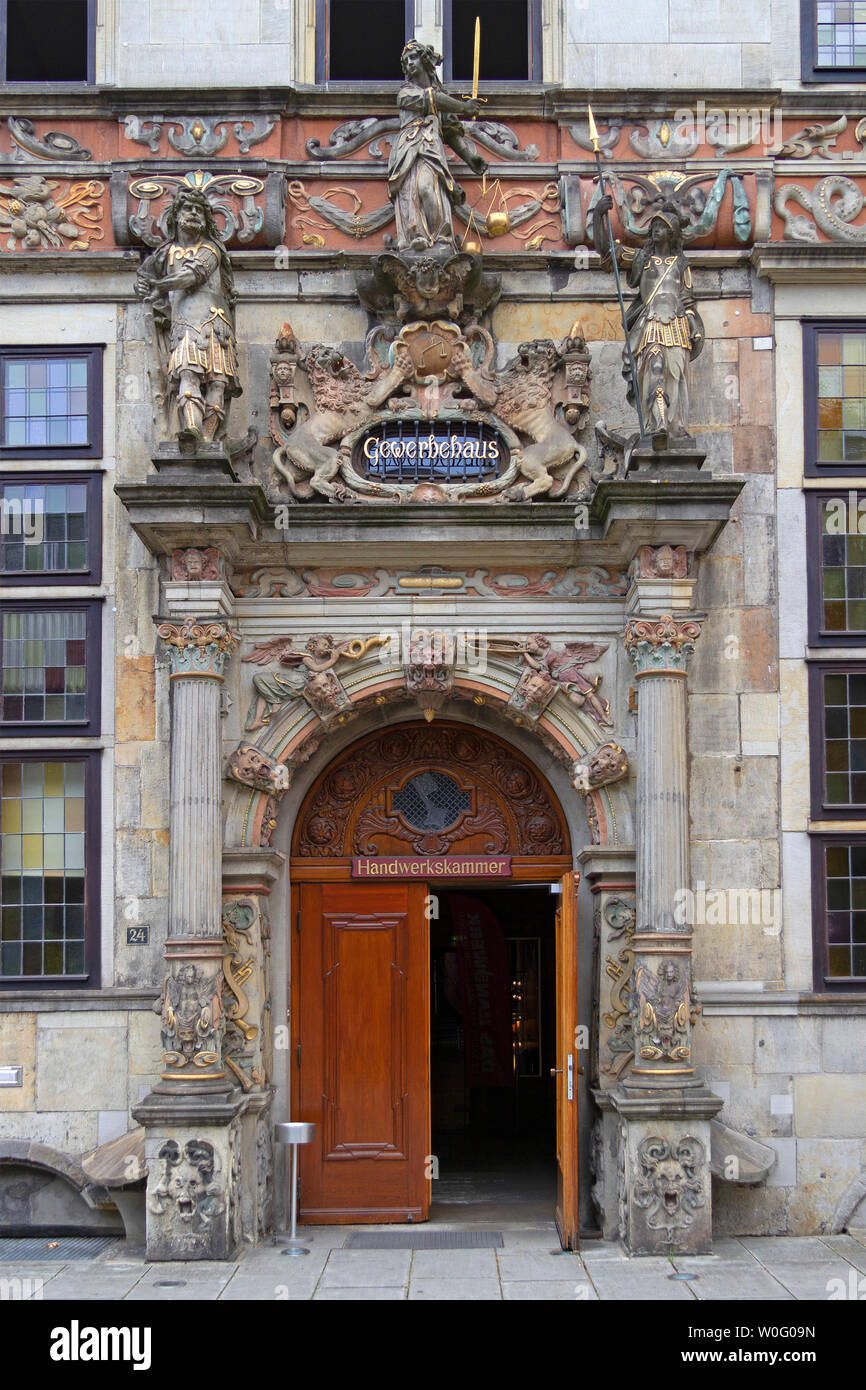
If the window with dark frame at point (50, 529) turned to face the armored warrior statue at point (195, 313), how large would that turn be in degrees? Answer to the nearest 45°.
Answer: approximately 45° to its left

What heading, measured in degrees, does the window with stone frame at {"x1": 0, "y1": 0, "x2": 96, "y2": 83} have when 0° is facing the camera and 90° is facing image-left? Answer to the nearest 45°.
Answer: approximately 0°

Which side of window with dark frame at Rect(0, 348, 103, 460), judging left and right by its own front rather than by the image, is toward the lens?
front

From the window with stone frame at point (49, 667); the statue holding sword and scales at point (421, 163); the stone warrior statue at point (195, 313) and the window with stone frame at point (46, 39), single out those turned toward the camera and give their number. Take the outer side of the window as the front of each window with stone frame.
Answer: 4

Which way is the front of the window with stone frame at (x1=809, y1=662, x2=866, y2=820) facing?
toward the camera

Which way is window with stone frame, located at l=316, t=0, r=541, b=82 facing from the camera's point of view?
toward the camera

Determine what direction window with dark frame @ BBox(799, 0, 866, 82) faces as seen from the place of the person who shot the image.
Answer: facing the viewer
